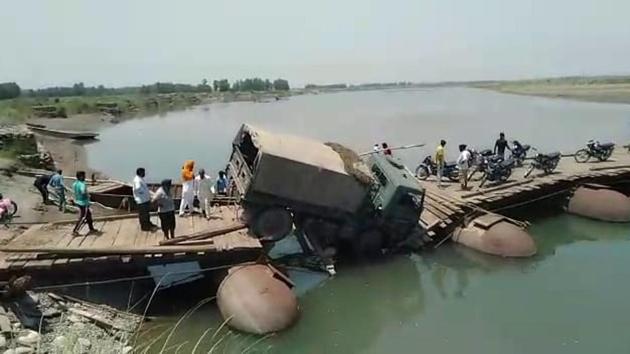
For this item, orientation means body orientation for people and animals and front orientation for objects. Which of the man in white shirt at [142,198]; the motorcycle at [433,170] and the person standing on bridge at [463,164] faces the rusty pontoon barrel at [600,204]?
the man in white shirt

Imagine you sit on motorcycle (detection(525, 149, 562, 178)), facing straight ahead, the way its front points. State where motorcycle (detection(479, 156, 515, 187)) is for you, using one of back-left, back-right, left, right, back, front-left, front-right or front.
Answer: front

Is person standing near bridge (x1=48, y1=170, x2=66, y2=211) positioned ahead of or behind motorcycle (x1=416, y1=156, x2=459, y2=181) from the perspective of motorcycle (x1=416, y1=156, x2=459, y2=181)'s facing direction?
ahead

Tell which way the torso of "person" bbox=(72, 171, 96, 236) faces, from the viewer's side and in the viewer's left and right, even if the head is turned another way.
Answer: facing away from the viewer and to the right of the viewer

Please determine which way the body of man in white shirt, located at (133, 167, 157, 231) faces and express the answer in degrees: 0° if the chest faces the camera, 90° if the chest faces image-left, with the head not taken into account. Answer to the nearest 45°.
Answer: approximately 270°

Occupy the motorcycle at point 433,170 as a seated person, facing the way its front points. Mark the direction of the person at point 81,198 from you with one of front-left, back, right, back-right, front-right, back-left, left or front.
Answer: front-left

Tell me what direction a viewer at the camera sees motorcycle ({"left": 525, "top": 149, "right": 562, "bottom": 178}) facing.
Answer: facing the viewer and to the left of the viewer

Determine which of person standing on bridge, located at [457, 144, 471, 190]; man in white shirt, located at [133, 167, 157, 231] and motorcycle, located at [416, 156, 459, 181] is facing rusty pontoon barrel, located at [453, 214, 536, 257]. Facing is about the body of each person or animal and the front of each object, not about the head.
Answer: the man in white shirt

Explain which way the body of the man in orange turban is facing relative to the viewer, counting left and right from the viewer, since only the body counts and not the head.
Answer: facing to the right of the viewer

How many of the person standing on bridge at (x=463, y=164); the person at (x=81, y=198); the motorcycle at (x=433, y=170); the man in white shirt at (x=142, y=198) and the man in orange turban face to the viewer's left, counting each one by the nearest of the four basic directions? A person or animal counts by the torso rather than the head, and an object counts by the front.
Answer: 2

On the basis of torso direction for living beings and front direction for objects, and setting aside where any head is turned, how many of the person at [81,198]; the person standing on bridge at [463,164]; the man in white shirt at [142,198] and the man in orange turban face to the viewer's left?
1

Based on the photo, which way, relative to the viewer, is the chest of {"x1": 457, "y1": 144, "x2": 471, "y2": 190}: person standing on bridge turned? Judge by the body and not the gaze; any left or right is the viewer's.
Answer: facing to the left of the viewer

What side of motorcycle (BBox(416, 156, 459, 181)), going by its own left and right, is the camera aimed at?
left

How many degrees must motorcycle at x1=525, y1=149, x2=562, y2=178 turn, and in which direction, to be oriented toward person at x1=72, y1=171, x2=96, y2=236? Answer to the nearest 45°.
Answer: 0° — it already faces them
